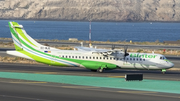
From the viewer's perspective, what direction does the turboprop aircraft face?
to the viewer's right
